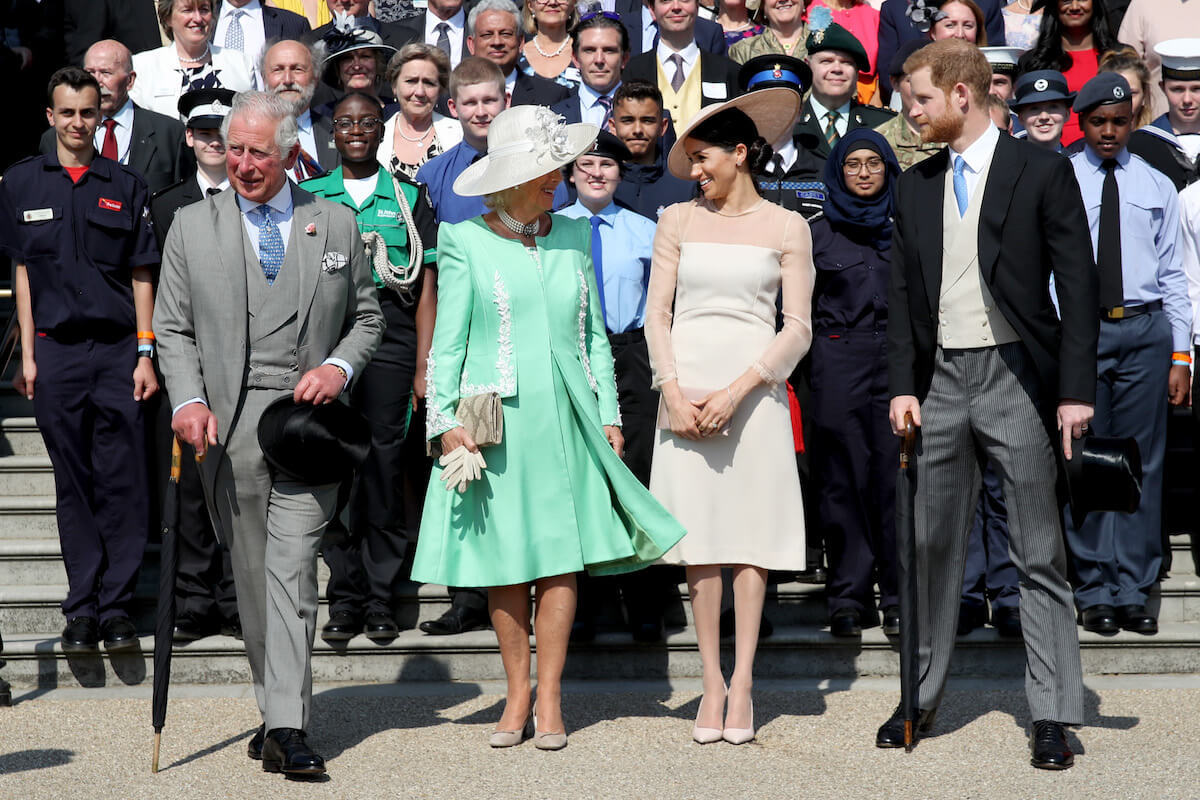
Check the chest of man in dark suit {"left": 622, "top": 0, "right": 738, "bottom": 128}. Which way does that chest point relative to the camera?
toward the camera

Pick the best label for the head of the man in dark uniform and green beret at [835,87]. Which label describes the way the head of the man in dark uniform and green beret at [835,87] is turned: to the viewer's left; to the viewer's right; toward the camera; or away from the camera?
toward the camera

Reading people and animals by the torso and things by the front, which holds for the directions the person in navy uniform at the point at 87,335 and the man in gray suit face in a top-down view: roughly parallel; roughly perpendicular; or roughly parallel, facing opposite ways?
roughly parallel

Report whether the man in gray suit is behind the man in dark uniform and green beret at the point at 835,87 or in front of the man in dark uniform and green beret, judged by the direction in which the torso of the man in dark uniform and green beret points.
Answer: in front

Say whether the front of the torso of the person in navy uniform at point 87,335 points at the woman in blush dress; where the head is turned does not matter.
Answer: no

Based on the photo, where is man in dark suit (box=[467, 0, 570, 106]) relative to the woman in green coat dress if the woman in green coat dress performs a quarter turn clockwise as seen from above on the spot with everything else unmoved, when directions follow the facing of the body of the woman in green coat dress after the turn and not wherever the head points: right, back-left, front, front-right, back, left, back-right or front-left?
right

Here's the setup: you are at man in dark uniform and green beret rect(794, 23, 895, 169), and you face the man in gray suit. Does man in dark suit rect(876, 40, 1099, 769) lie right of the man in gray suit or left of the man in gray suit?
left

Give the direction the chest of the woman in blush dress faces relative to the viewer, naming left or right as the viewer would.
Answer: facing the viewer

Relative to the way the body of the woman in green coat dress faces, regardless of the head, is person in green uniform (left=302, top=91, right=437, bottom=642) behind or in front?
behind

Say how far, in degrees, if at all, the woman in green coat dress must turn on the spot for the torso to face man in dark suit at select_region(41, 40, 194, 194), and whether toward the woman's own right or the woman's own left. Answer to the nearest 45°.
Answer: approximately 135° to the woman's own right

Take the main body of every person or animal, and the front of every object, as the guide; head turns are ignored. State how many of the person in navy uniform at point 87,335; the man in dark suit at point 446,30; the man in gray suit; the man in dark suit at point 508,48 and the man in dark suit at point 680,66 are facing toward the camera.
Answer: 5

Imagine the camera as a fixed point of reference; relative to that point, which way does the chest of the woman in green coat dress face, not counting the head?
toward the camera

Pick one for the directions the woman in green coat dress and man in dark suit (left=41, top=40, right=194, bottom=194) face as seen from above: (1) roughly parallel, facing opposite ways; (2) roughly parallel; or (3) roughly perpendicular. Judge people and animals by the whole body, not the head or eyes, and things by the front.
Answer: roughly parallel

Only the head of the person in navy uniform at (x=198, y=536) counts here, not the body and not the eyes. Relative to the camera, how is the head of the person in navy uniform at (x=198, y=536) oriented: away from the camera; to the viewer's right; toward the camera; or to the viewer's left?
toward the camera

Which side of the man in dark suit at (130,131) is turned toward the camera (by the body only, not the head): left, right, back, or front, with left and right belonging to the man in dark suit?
front

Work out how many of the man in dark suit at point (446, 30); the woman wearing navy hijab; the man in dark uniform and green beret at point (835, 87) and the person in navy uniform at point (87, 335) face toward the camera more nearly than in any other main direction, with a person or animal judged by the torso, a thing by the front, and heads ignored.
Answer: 4

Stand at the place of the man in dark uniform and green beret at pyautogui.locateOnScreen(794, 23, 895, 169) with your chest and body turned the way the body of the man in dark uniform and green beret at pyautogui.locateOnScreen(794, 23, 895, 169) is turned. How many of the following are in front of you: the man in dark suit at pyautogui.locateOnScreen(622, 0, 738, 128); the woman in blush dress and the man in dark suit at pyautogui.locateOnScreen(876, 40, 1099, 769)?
2

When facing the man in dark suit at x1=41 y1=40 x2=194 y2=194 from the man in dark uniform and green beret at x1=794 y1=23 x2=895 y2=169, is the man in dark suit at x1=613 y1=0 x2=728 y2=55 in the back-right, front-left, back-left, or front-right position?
front-right
